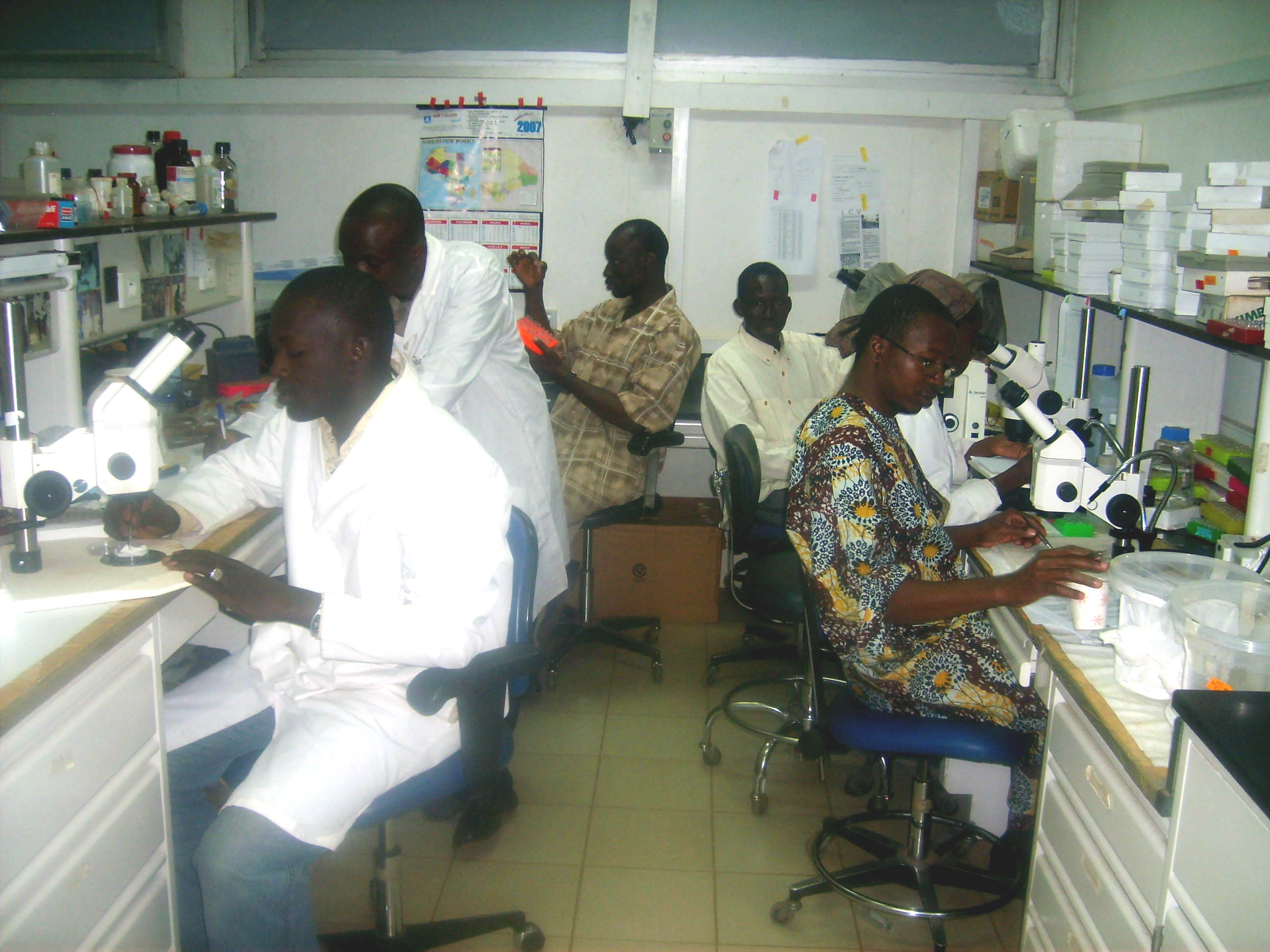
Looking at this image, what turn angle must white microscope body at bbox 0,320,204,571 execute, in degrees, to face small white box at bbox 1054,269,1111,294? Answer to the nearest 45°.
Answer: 0° — it already faces it

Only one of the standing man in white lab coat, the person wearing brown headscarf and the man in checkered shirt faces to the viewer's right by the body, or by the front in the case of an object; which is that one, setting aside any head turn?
the person wearing brown headscarf

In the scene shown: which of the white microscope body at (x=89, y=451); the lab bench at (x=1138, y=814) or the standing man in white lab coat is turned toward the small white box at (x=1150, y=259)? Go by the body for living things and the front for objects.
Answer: the white microscope body

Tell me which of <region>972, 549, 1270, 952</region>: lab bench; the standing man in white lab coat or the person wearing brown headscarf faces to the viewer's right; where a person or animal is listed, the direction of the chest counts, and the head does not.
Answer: the person wearing brown headscarf

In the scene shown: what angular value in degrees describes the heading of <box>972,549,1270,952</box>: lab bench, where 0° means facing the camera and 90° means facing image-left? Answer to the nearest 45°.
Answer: approximately 45°

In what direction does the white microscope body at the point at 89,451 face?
to the viewer's right

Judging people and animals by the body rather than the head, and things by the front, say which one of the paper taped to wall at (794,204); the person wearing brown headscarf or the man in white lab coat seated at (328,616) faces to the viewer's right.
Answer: the person wearing brown headscarf

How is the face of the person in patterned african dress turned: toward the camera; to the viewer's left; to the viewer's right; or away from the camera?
to the viewer's right
